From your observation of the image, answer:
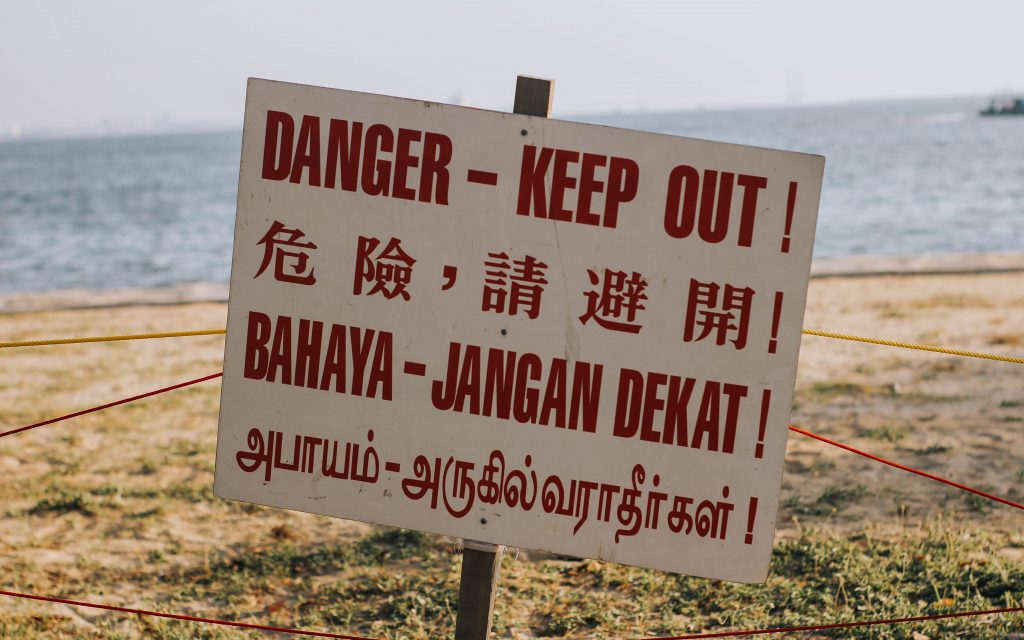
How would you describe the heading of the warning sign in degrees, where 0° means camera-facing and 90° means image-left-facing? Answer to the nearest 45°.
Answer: approximately 0°
